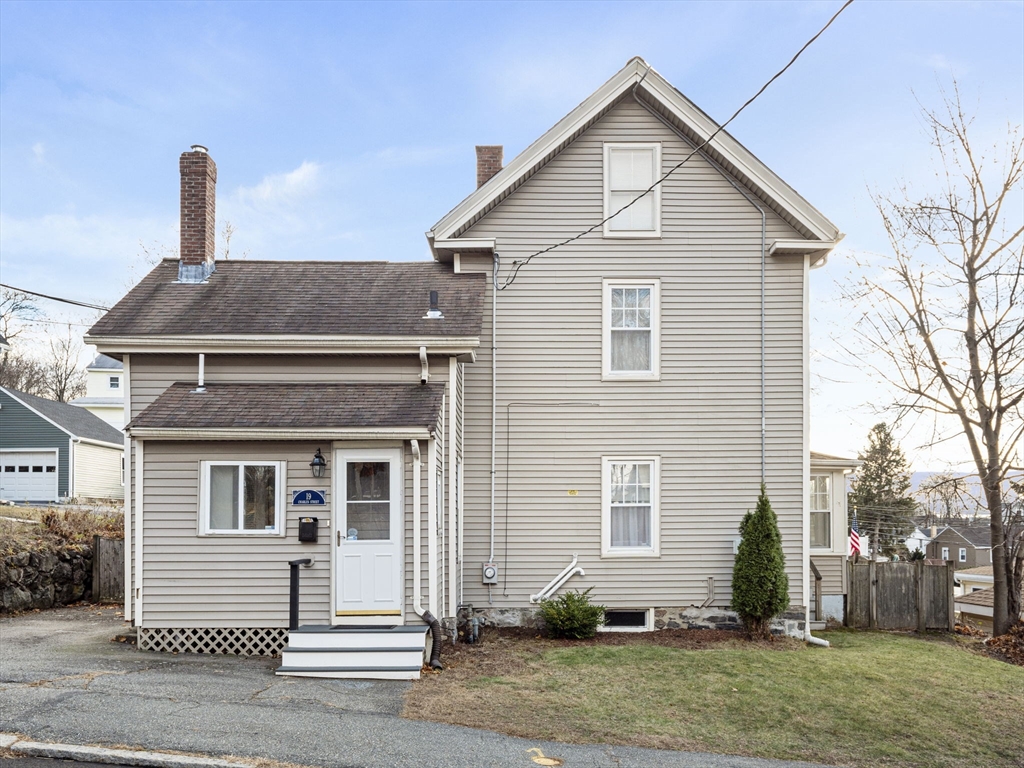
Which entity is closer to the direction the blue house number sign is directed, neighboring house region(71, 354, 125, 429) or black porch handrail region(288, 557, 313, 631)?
the black porch handrail

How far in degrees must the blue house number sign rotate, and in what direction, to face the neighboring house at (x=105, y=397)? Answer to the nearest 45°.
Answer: approximately 180°

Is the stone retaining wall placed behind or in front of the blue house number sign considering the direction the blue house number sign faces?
behind

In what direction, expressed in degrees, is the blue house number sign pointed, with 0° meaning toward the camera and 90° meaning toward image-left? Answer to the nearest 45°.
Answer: approximately 0°

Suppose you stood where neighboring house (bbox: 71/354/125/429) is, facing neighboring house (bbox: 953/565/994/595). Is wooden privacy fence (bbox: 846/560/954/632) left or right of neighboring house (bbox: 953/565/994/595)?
right
